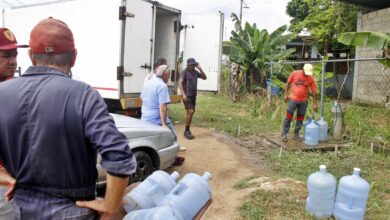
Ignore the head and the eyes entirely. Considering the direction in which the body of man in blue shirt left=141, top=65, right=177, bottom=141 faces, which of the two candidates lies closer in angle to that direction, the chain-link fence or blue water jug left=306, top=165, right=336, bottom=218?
the chain-link fence

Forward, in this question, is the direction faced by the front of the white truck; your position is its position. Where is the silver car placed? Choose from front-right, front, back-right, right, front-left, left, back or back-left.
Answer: back-left

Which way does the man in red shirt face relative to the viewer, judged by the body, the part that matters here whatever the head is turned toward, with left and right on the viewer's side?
facing the viewer

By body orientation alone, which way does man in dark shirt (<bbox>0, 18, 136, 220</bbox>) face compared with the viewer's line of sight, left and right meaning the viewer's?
facing away from the viewer

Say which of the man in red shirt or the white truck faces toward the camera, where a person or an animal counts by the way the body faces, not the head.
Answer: the man in red shirt

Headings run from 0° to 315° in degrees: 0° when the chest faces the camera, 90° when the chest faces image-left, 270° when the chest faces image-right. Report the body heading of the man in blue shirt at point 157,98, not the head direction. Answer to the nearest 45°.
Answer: approximately 225°

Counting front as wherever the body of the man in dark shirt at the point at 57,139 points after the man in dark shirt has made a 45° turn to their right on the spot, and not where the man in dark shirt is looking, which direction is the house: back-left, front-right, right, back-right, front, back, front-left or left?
front

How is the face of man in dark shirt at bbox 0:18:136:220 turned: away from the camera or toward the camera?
away from the camera

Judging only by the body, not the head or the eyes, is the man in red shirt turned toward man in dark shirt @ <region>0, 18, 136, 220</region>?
yes

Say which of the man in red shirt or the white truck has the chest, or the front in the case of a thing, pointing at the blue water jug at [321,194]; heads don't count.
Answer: the man in red shirt

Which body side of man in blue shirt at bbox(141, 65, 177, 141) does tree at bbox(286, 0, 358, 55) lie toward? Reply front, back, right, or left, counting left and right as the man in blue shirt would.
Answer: front

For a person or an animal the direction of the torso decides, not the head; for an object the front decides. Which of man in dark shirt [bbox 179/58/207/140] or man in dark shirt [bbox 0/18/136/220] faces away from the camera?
man in dark shirt [bbox 0/18/136/220]

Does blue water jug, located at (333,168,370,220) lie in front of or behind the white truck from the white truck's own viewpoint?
behind
